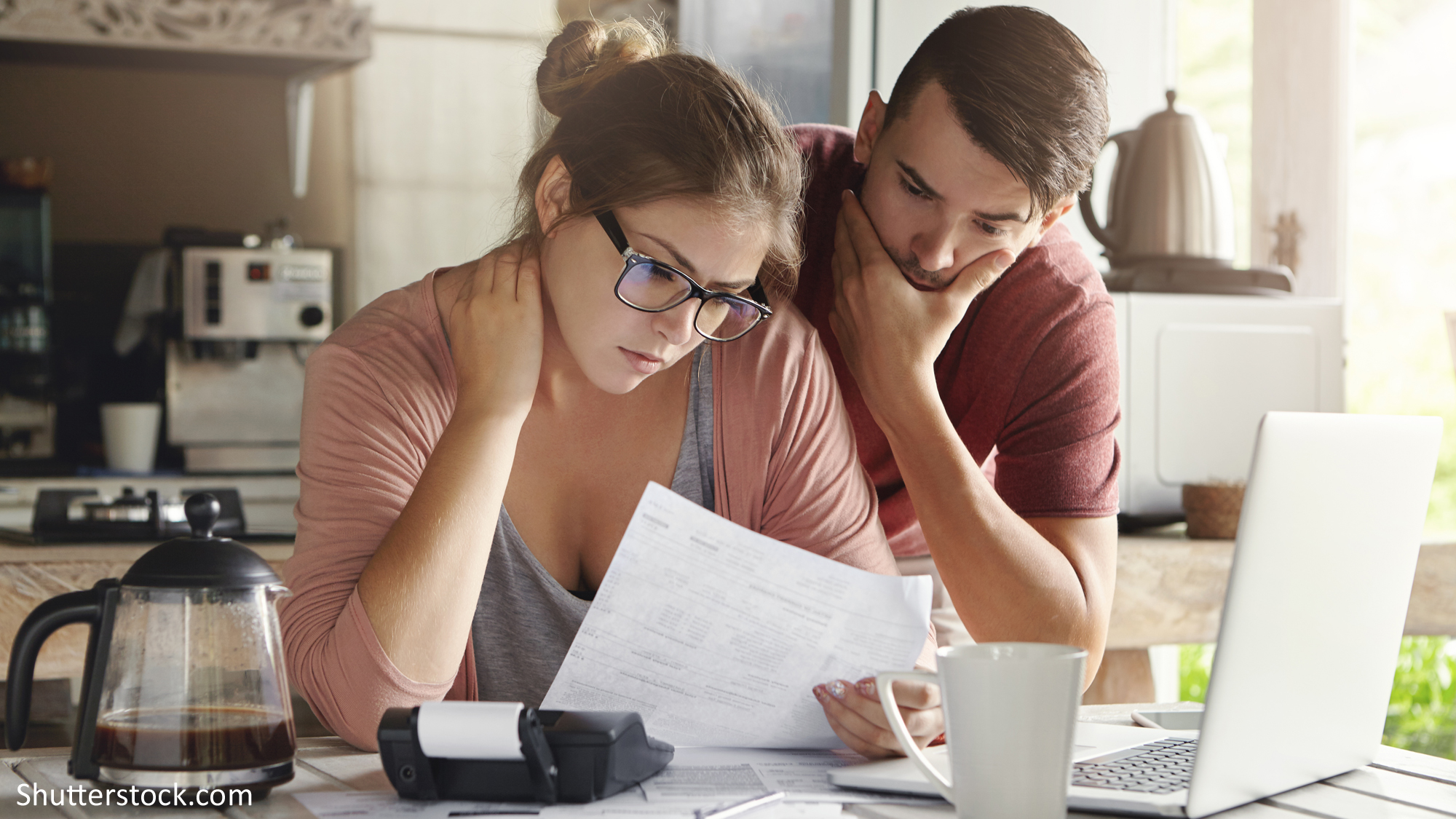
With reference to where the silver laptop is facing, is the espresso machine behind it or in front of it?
in front

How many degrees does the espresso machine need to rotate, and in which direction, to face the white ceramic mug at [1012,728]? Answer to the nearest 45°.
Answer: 0° — it already faces it

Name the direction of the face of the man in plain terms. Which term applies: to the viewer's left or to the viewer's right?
to the viewer's left

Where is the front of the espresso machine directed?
toward the camera

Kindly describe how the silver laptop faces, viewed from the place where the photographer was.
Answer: facing away from the viewer and to the left of the viewer

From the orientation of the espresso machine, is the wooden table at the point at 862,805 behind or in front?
in front

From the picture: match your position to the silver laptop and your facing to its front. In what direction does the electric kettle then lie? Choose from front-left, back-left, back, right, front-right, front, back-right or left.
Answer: front-right

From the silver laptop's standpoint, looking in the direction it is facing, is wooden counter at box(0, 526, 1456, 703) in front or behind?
in front

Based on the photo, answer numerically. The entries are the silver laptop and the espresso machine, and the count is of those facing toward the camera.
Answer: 1

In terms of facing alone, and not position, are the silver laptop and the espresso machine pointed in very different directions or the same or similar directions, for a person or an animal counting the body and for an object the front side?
very different directions
